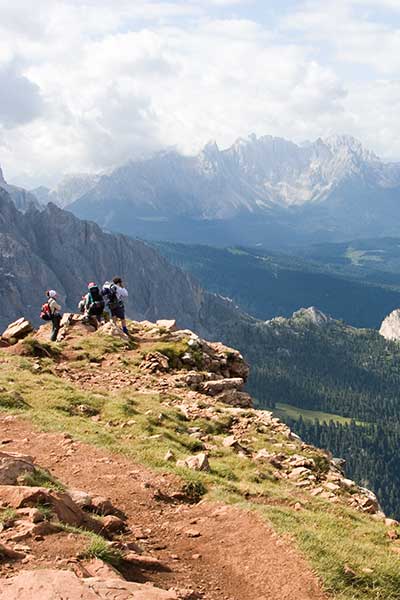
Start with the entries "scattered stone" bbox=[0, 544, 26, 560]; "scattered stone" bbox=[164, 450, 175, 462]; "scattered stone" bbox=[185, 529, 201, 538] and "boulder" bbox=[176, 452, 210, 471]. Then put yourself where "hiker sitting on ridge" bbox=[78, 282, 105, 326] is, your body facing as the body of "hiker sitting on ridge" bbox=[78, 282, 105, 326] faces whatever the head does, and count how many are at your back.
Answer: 4

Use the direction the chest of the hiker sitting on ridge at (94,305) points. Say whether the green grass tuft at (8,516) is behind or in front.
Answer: behind

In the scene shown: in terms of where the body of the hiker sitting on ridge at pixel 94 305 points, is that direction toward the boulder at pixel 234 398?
no

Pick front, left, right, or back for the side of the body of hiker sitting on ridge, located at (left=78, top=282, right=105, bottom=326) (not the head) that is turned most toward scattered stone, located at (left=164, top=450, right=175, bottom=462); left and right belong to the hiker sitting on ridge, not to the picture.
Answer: back

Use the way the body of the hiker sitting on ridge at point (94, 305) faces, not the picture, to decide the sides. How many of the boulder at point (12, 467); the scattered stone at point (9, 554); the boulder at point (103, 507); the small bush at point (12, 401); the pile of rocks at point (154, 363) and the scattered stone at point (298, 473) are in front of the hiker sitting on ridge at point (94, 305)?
0

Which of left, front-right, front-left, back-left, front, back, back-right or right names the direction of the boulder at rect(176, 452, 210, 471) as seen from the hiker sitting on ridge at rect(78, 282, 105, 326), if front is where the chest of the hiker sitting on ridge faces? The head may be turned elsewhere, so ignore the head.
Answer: back

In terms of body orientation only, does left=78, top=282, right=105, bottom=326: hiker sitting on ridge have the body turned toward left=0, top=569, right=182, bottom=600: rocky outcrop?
no

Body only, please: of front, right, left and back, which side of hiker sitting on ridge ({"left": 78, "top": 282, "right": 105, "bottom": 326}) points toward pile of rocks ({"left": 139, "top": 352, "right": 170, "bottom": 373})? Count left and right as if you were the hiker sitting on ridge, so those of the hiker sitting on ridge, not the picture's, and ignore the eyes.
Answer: back

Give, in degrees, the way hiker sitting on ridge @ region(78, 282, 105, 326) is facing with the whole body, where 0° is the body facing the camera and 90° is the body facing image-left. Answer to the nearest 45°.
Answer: approximately 180°

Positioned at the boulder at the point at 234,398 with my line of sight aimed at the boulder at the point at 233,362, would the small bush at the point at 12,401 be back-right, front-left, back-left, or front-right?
back-left

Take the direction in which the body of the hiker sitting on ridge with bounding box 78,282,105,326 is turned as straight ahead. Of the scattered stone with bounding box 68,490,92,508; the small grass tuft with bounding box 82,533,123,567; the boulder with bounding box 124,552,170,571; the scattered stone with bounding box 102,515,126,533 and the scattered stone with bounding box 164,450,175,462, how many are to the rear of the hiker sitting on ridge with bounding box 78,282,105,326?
5

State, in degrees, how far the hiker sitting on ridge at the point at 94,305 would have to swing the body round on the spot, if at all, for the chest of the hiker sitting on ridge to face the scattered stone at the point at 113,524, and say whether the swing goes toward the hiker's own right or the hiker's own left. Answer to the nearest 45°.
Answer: approximately 180°

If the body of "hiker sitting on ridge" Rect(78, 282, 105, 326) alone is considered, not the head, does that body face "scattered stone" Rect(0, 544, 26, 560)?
no

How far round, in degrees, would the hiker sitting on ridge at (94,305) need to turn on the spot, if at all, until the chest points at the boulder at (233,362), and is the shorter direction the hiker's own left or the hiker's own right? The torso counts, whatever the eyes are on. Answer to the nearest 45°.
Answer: approximately 135° to the hiker's own right

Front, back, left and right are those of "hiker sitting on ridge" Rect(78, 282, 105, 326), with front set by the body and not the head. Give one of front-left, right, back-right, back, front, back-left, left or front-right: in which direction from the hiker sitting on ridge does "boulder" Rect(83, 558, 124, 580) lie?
back
